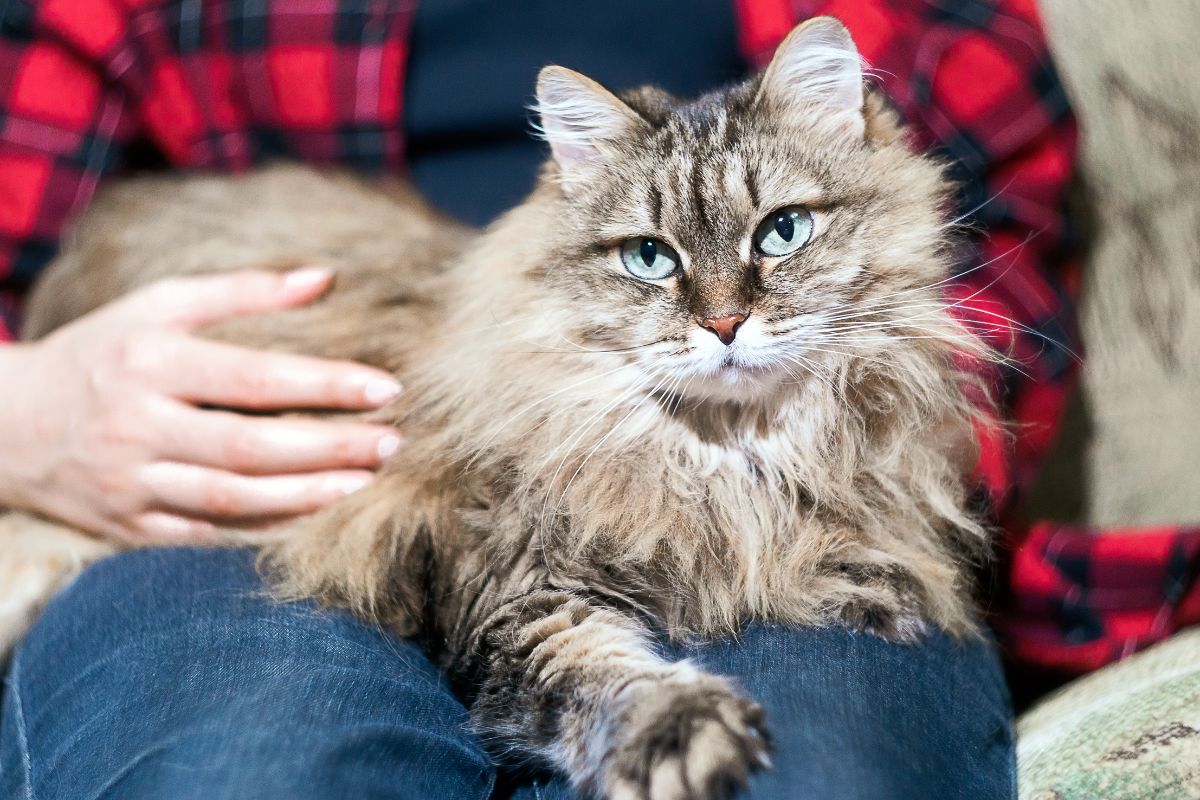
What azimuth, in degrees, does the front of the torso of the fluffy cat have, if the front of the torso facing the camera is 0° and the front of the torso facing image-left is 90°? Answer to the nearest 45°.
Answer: approximately 315°
